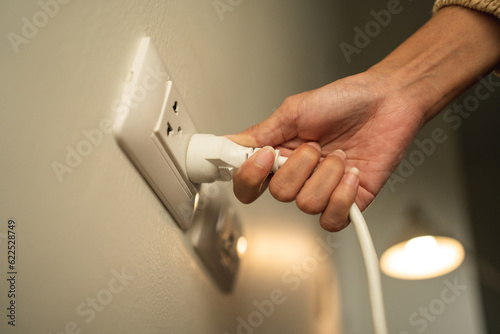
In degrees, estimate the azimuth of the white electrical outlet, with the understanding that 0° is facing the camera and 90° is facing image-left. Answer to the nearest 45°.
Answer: approximately 315°

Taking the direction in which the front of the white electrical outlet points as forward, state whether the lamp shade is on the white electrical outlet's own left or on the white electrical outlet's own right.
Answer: on the white electrical outlet's own left
